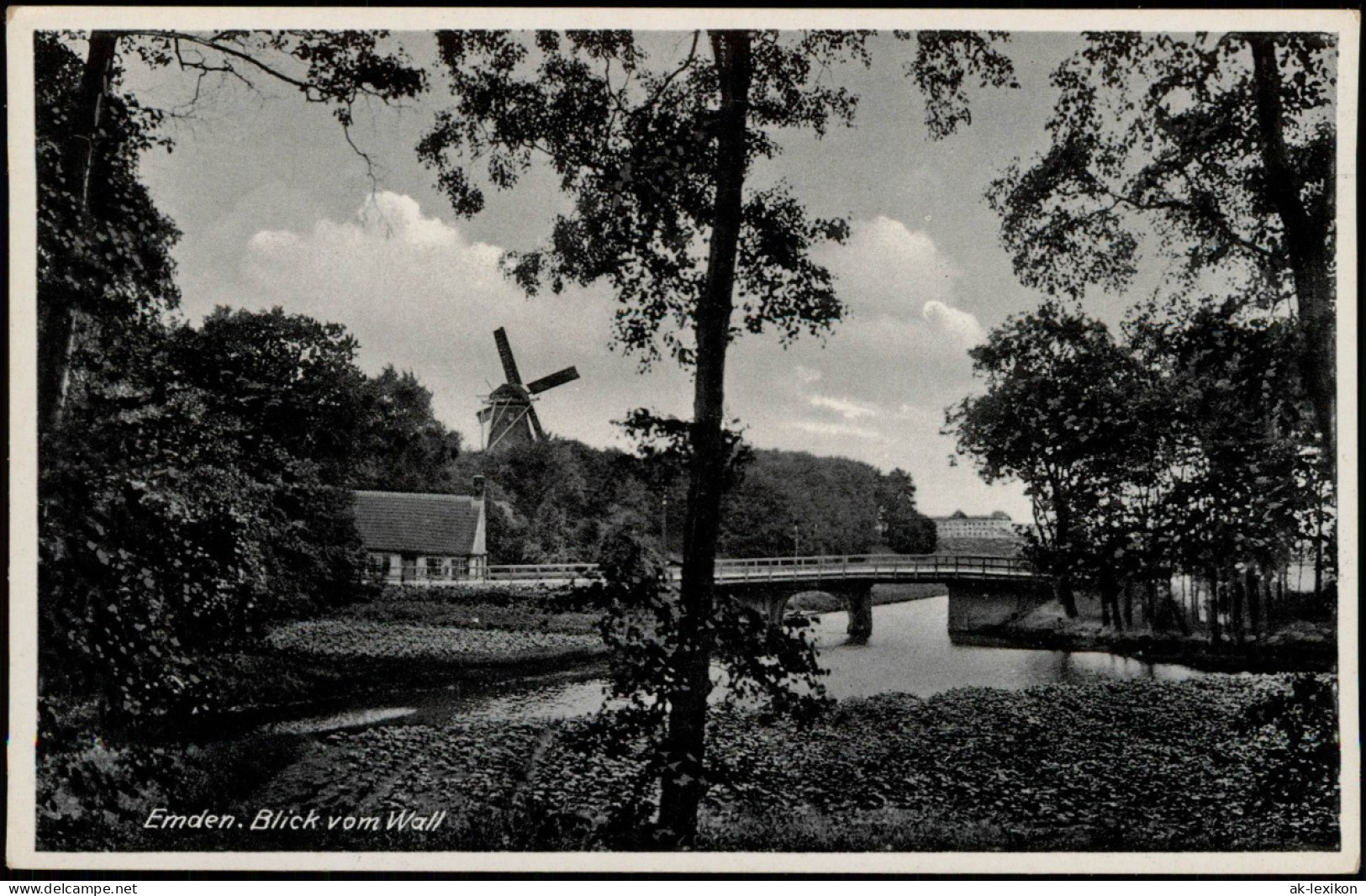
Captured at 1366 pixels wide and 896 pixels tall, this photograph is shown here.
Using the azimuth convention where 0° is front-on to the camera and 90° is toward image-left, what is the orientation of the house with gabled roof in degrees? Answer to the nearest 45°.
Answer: approximately 0°

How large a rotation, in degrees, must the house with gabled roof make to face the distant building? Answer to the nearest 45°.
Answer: approximately 90° to its left

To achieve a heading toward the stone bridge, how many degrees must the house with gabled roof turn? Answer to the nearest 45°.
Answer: approximately 90° to its left
